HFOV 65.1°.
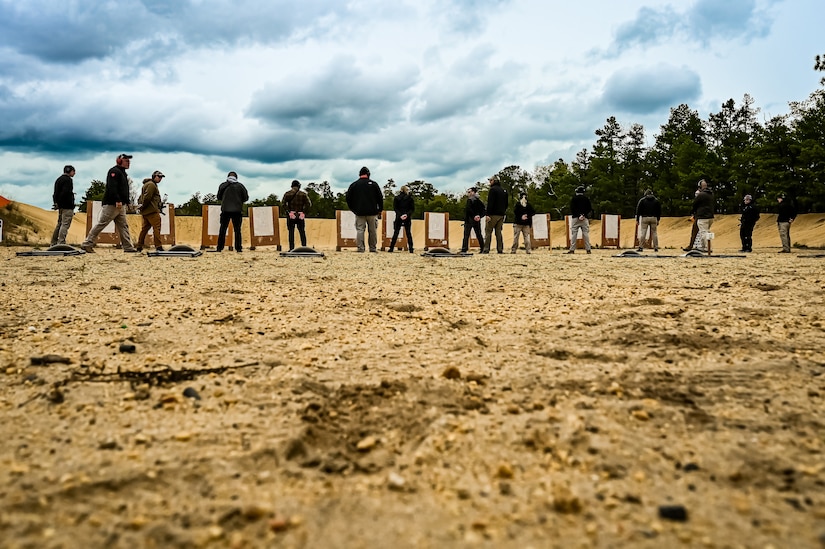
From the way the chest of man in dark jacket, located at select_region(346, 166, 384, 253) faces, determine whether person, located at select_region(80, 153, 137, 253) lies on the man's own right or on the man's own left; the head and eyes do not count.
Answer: on the man's own left

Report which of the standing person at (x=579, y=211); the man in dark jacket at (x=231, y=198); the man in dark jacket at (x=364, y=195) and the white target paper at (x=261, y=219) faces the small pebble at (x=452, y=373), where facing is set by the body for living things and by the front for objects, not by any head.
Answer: the white target paper

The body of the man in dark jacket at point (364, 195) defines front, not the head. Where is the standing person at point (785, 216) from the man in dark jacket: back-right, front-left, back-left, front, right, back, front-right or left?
right

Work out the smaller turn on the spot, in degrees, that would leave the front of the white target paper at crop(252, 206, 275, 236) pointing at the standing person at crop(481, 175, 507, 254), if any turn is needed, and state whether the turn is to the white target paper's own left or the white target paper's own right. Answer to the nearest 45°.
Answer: approximately 45° to the white target paper's own left

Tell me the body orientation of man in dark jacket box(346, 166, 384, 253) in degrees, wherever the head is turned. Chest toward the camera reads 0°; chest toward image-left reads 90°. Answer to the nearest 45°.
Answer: approximately 180°

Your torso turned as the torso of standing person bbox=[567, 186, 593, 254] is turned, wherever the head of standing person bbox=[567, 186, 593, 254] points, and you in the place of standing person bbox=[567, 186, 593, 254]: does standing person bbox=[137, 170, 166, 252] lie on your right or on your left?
on your left

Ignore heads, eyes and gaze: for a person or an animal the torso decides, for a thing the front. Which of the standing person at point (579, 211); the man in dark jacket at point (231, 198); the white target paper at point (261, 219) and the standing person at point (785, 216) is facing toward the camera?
the white target paper

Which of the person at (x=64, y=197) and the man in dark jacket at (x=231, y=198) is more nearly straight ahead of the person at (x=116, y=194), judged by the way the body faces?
the man in dark jacket

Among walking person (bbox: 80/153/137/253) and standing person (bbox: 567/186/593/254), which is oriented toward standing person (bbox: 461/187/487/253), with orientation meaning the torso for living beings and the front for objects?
walking person (bbox: 80/153/137/253)

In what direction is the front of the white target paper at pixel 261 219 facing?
toward the camera

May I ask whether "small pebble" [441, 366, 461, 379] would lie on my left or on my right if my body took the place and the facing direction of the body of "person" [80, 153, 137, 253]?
on my right

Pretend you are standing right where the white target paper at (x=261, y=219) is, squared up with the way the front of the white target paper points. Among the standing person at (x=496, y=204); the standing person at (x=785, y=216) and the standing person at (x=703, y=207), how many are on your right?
0

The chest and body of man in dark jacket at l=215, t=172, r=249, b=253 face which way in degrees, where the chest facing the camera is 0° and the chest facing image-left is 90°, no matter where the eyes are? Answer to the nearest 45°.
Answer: approximately 180°

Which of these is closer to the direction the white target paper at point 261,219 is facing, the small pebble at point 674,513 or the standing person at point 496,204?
the small pebble
